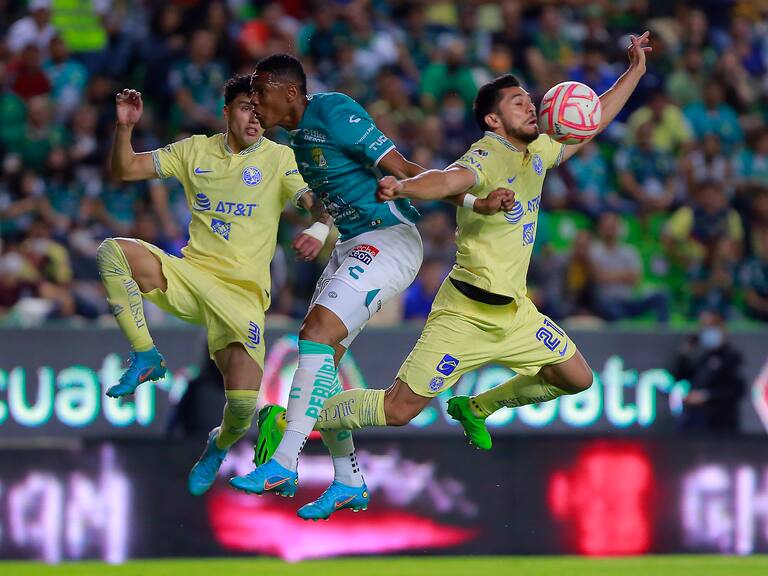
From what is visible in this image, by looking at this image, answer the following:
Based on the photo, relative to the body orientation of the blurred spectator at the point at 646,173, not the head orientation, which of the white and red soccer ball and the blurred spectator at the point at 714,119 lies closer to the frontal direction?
the white and red soccer ball

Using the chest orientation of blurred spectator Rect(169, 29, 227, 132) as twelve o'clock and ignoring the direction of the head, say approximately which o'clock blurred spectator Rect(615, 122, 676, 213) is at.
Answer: blurred spectator Rect(615, 122, 676, 213) is roughly at 9 o'clock from blurred spectator Rect(169, 29, 227, 132).

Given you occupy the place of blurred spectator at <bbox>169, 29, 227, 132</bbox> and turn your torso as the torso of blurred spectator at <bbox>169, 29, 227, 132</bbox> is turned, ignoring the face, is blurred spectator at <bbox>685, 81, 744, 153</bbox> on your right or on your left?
on your left

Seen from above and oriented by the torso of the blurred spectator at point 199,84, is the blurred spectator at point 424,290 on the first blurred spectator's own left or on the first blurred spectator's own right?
on the first blurred spectator's own left

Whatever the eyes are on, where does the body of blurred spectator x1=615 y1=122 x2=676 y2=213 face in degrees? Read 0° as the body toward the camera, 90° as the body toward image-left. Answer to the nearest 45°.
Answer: approximately 0°

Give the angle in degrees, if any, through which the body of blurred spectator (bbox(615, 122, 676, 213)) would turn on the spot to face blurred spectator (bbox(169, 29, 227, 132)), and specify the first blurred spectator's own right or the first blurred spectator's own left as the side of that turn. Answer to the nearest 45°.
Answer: approximately 90° to the first blurred spectator's own right
